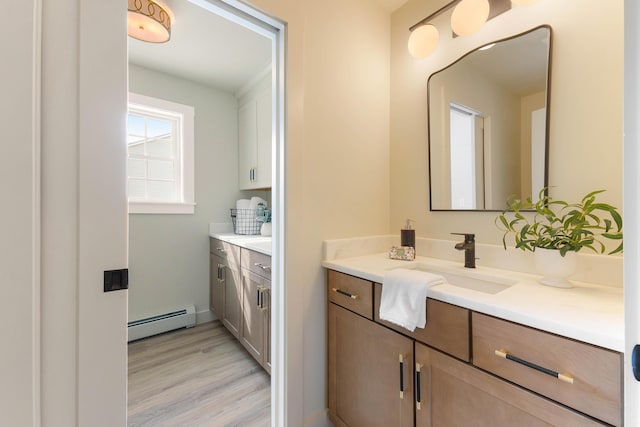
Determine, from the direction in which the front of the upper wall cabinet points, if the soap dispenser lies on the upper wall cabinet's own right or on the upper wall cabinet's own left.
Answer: on the upper wall cabinet's own left

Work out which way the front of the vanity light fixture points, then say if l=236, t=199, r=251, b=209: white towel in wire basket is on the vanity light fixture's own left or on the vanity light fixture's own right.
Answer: on the vanity light fixture's own right

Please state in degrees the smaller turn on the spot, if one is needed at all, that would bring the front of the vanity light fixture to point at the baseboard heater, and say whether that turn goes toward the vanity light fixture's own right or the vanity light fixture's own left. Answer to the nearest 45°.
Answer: approximately 45° to the vanity light fixture's own right

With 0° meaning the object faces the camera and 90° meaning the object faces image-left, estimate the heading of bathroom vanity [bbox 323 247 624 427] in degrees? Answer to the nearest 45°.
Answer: approximately 45°

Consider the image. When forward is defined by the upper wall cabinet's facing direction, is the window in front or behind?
in front

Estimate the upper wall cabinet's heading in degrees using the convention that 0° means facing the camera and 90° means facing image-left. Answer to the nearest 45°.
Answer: approximately 90°

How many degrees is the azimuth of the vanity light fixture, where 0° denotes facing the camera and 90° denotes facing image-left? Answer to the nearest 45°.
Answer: approximately 45°
